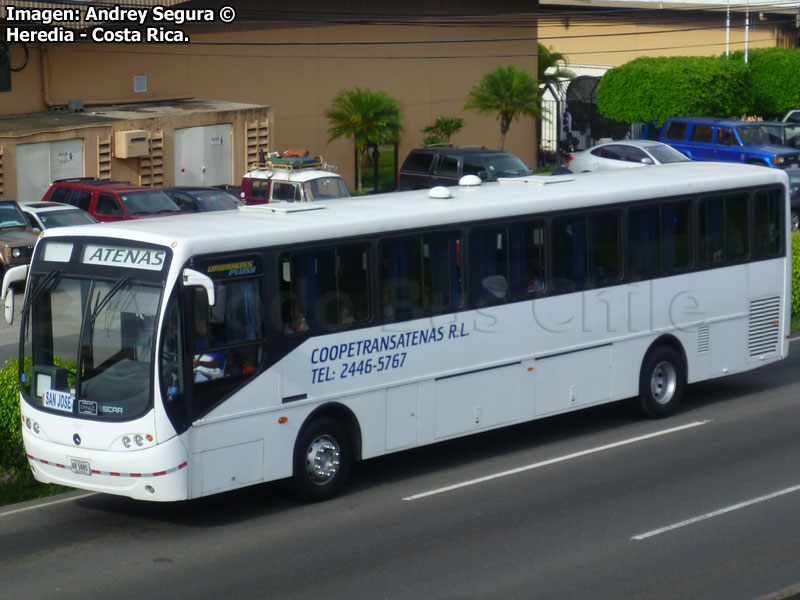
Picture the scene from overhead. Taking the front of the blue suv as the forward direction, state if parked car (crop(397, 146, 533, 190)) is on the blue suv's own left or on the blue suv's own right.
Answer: on the blue suv's own right

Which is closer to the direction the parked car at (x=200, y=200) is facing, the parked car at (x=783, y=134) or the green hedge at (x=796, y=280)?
the green hedge

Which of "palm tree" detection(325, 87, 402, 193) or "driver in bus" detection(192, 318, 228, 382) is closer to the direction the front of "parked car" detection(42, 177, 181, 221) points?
the driver in bus

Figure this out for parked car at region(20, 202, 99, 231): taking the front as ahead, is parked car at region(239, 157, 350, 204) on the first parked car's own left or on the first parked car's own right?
on the first parked car's own left

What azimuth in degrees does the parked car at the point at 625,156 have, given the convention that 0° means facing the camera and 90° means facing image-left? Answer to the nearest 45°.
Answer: approximately 315°

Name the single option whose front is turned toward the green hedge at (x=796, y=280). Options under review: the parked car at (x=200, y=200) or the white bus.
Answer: the parked car

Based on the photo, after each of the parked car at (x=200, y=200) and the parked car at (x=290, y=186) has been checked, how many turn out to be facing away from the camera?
0
